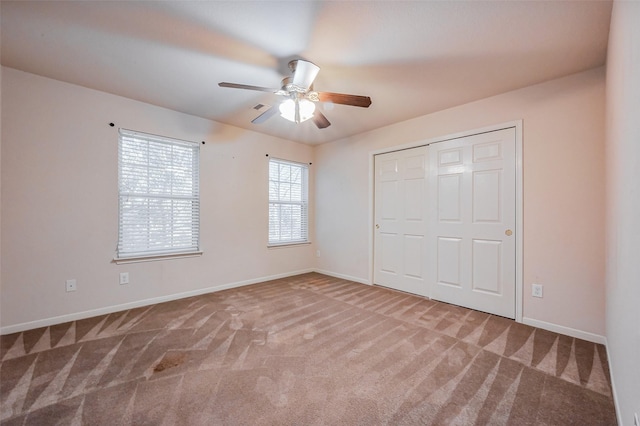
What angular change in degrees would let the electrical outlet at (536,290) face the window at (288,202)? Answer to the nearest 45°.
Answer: approximately 90° to its right

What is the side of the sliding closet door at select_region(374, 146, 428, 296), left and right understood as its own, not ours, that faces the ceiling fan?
front

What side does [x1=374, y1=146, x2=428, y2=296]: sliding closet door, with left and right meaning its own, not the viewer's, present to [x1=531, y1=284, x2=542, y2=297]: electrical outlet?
left

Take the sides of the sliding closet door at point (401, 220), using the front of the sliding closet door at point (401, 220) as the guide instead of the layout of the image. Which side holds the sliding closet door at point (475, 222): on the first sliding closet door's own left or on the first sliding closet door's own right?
on the first sliding closet door's own left

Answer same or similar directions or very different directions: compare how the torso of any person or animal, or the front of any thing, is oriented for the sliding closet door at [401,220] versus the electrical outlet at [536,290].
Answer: same or similar directions

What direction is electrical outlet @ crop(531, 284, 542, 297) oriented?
toward the camera

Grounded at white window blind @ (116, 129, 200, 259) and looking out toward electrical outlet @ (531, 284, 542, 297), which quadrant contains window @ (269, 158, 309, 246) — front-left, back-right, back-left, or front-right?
front-left

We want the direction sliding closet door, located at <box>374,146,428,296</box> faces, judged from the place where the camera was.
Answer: facing the viewer and to the left of the viewer

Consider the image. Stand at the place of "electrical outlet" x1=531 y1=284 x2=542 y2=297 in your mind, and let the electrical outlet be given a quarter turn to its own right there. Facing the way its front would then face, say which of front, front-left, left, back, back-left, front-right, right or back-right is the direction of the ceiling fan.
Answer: front-left

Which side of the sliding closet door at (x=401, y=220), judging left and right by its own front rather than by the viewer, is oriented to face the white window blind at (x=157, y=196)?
front

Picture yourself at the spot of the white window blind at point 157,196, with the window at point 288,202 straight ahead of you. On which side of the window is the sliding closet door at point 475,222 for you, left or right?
right
